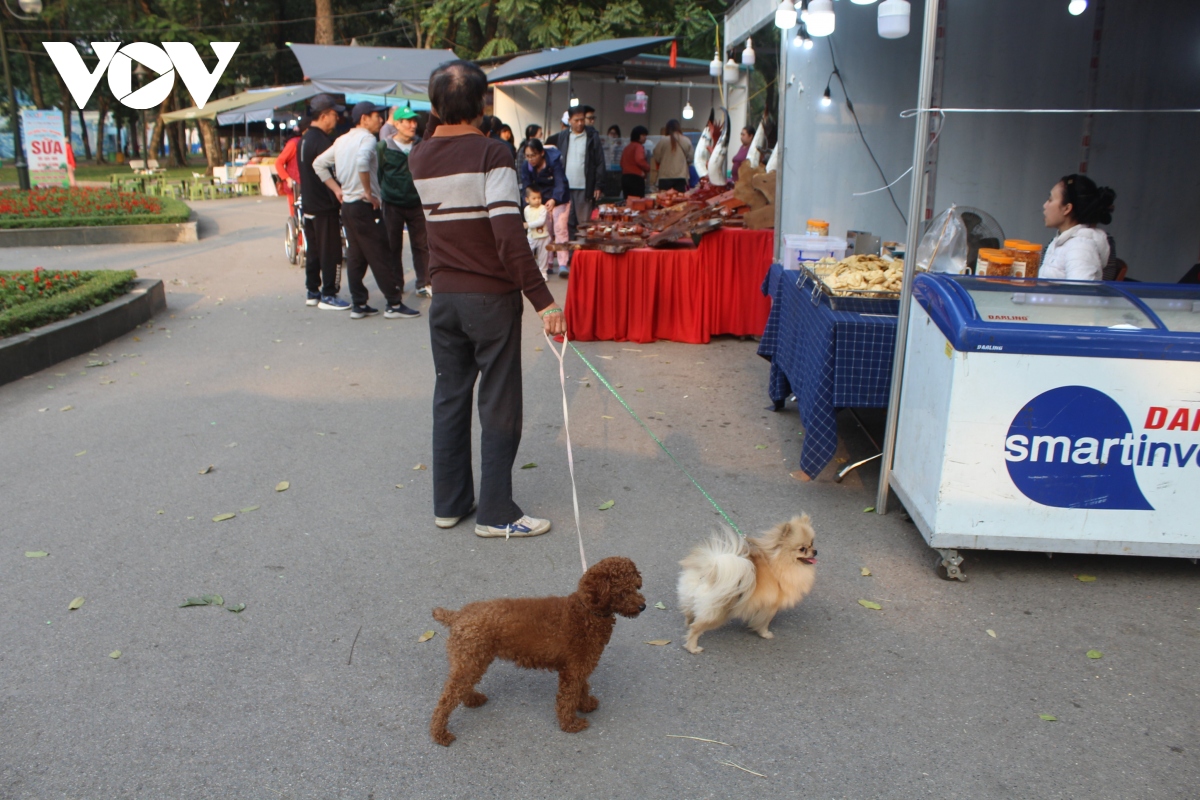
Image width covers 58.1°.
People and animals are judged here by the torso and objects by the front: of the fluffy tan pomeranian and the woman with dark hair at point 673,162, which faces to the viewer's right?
the fluffy tan pomeranian

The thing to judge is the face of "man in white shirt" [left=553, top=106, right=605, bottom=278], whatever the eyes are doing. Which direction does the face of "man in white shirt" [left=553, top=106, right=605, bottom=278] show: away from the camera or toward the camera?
toward the camera

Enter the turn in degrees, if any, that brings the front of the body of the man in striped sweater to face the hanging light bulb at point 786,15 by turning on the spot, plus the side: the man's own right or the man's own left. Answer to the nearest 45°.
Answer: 0° — they already face it

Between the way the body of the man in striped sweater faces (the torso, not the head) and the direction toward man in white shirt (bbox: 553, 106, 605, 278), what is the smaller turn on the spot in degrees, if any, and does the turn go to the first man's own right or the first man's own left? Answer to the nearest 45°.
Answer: approximately 45° to the first man's own left

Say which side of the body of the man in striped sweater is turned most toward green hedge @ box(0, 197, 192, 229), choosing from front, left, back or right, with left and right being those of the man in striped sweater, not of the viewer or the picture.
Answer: left

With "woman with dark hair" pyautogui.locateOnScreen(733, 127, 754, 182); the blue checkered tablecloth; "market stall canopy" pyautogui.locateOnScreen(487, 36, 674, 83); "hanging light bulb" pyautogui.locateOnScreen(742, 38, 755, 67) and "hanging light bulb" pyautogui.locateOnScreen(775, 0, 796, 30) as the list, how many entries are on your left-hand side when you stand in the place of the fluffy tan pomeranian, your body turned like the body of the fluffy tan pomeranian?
5

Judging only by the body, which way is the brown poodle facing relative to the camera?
to the viewer's right

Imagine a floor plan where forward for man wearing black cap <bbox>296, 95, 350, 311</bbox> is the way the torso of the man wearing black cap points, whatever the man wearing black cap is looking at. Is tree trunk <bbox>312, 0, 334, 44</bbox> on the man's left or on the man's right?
on the man's left

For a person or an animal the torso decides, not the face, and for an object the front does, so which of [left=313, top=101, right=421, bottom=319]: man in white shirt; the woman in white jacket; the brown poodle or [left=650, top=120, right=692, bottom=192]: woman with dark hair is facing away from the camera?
the woman with dark hair

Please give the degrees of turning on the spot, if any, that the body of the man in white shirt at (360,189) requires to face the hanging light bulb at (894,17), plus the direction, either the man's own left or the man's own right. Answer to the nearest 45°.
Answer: approximately 45° to the man's own right

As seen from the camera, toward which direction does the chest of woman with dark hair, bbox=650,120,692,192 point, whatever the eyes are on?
away from the camera

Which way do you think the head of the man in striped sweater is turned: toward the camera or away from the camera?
away from the camera

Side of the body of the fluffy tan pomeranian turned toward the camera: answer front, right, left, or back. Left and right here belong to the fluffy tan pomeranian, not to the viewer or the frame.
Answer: right
